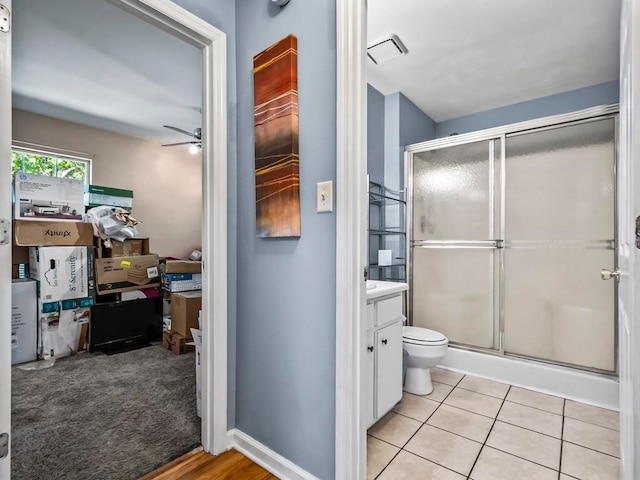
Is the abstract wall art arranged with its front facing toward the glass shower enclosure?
no

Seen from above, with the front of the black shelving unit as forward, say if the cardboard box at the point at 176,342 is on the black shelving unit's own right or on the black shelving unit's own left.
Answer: on the black shelving unit's own right

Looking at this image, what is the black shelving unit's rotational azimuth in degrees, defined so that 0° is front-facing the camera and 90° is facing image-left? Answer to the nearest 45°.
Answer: approximately 315°

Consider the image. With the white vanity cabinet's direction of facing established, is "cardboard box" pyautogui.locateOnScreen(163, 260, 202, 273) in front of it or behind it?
behind

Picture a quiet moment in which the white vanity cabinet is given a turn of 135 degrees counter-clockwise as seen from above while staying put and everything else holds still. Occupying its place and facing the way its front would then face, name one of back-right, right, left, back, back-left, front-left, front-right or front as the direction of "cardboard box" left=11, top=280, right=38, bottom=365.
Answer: left

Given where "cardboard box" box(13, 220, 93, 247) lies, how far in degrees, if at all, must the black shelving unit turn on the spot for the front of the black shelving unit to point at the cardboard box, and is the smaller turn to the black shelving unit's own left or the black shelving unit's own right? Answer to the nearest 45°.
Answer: approximately 135° to the black shelving unit's own right

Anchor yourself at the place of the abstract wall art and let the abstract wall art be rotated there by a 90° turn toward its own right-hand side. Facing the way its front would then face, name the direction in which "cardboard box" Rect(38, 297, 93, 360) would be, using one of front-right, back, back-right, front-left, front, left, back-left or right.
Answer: front

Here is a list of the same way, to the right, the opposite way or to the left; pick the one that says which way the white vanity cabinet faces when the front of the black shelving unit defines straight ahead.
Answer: the same way

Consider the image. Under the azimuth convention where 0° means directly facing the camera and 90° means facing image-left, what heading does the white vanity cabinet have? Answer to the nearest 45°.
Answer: approximately 315°

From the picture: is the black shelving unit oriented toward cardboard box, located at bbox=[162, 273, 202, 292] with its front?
no

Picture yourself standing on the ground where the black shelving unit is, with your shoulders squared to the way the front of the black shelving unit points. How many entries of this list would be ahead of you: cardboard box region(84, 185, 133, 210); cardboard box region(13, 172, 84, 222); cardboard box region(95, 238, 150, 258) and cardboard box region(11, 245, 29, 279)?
0

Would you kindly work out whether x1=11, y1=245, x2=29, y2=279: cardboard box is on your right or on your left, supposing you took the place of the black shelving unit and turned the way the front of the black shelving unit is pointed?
on your right

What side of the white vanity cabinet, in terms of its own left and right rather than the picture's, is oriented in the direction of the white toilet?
left

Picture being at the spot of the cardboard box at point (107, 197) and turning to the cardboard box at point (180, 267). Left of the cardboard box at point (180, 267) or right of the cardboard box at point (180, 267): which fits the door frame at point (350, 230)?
right

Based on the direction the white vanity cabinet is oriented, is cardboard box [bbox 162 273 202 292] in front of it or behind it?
behind

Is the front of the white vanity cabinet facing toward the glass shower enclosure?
no

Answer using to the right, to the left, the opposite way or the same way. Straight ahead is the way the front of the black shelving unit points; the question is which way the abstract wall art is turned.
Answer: to the right

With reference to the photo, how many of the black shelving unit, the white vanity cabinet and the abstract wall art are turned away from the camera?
0

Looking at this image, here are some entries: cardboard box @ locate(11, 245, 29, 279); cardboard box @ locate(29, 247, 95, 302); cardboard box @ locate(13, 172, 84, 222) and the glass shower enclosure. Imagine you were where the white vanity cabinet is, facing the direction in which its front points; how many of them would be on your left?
1

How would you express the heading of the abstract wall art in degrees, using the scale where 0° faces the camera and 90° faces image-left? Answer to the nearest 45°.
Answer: approximately 45°

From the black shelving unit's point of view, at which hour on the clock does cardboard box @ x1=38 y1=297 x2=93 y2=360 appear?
The cardboard box is roughly at 4 o'clock from the black shelving unit.
